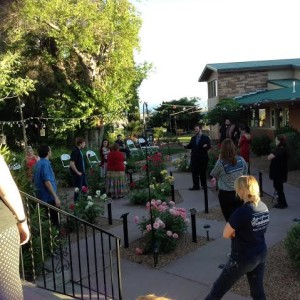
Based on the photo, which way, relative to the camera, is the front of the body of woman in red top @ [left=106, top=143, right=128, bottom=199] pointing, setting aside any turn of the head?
away from the camera

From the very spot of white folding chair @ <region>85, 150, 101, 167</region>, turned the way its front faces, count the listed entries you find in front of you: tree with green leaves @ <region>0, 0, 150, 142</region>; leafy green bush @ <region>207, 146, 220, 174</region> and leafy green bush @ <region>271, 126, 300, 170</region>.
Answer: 2

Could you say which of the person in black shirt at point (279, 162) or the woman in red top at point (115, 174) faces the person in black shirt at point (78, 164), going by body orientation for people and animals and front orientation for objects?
the person in black shirt at point (279, 162)

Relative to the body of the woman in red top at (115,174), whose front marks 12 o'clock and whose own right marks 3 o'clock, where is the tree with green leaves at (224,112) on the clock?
The tree with green leaves is roughly at 1 o'clock from the woman in red top.

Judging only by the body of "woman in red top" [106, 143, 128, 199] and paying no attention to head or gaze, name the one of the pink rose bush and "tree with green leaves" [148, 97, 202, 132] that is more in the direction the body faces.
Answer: the tree with green leaves

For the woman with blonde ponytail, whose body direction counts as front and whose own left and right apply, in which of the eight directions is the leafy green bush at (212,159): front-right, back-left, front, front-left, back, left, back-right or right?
front-right

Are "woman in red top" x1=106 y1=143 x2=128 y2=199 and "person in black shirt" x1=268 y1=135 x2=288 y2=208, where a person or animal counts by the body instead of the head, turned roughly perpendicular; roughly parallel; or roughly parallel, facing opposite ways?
roughly perpendicular

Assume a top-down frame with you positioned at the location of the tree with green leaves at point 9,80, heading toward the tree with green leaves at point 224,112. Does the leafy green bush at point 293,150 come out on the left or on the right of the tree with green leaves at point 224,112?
right

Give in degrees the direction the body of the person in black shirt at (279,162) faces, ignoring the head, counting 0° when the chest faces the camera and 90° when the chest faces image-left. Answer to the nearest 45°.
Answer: approximately 90°
